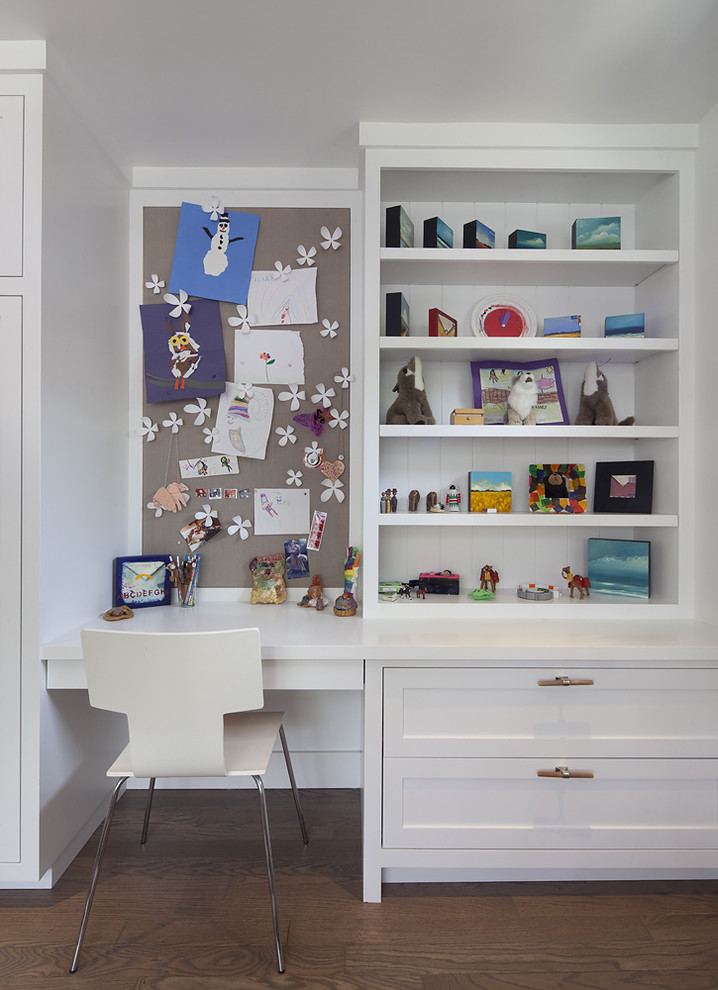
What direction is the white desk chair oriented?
away from the camera

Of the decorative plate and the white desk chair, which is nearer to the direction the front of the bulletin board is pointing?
the white desk chair

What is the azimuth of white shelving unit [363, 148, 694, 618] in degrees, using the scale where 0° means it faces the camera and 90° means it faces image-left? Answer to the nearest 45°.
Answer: approximately 0°

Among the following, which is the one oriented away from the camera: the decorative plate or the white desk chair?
the white desk chair
